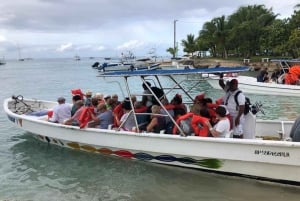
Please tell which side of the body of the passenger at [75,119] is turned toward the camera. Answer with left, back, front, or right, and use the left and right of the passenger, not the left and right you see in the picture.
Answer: left

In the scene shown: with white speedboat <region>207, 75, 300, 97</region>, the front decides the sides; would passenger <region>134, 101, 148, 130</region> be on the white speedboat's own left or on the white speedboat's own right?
on the white speedboat's own left

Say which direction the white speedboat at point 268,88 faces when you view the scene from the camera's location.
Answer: facing to the left of the viewer

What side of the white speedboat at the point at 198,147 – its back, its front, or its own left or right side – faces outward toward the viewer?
left

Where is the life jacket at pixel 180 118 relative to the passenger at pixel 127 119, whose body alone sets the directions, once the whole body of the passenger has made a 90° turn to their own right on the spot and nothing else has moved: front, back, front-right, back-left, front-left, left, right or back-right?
right

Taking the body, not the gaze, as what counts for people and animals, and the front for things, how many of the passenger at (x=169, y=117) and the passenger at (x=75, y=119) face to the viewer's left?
2

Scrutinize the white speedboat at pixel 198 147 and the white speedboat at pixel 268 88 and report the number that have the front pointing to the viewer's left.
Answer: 2

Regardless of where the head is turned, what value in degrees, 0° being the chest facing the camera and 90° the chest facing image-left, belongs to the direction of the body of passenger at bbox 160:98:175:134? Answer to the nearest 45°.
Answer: approximately 90°

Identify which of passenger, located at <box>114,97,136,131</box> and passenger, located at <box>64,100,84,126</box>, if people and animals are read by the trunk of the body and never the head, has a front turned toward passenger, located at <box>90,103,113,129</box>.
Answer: passenger, located at <box>114,97,136,131</box>
